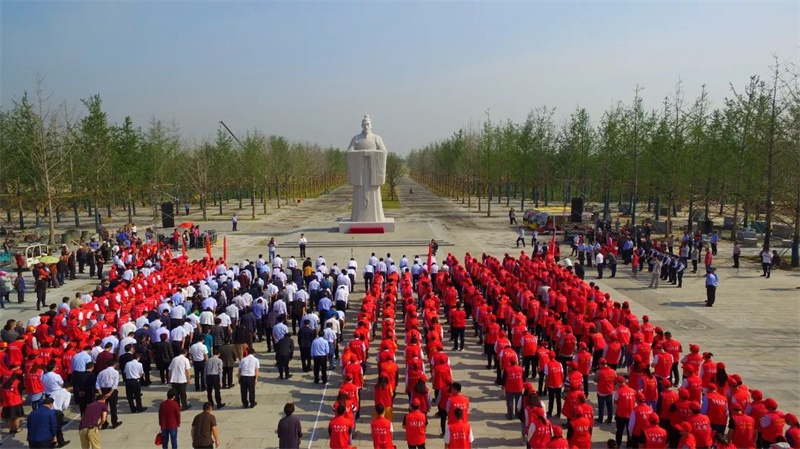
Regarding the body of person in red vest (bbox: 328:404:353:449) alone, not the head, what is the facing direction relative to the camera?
away from the camera

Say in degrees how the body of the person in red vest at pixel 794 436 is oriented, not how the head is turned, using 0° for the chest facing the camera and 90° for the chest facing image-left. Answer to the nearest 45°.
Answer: approximately 135°

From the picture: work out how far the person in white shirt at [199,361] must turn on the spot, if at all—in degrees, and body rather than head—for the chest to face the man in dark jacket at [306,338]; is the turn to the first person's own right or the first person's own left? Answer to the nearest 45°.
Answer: approximately 90° to the first person's own right

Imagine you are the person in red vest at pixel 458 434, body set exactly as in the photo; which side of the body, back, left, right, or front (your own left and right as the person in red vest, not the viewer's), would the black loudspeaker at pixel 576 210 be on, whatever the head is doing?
front

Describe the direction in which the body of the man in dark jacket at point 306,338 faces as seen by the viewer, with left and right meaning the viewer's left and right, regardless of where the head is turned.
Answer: facing away from the viewer

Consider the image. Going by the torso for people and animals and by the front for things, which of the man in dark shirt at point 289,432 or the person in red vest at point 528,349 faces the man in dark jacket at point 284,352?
the man in dark shirt at point 289,432

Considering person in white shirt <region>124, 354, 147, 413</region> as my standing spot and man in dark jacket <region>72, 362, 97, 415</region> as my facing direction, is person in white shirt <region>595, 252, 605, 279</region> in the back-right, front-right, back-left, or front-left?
back-right

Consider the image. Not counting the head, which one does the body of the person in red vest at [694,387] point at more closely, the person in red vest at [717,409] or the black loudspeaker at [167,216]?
the black loudspeaker

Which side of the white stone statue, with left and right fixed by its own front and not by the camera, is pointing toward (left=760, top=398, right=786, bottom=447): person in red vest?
front

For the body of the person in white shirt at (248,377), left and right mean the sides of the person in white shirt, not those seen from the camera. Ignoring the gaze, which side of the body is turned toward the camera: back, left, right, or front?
back

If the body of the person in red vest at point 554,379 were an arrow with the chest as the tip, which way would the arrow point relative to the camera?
away from the camera

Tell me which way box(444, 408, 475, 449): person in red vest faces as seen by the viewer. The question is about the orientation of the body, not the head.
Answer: away from the camera

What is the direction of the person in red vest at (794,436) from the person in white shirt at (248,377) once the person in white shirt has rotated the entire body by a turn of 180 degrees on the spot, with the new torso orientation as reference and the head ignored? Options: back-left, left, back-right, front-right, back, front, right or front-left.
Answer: front-left

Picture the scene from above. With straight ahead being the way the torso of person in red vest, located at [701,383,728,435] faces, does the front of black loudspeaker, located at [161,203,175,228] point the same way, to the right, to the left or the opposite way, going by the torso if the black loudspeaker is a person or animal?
the opposite way
